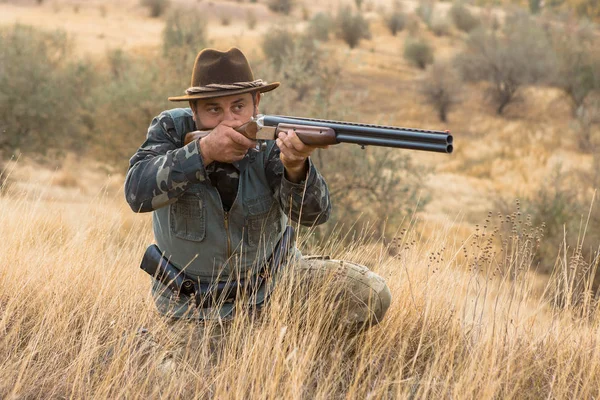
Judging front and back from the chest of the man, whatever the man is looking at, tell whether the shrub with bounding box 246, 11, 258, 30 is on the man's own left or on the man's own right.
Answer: on the man's own left

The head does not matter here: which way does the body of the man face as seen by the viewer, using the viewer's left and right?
facing the viewer and to the right of the viewer

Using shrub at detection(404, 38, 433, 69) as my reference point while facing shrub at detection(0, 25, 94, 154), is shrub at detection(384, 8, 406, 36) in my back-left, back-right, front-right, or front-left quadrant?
back-right

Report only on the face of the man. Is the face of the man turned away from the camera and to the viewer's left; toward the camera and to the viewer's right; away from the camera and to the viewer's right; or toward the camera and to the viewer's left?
toward the camera and to the viewer's right

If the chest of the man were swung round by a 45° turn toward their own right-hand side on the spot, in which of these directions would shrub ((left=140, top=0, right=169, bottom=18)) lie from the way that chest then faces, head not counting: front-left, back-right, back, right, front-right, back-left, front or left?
back

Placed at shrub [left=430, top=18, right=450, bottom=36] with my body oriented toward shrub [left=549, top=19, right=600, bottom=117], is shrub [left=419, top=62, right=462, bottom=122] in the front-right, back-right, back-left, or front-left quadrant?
front-right

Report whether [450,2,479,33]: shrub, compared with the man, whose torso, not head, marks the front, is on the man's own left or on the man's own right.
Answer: on the man's own left

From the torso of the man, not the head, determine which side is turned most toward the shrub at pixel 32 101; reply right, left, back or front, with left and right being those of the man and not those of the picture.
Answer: back

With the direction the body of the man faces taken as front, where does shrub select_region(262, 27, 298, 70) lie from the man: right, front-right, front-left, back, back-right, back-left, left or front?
back-left

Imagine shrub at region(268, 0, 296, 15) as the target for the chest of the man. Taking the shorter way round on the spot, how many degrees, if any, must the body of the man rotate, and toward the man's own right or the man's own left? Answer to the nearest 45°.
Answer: approximately 135° to the man's own left

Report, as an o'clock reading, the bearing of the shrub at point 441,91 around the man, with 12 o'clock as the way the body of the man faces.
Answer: The shrub is roughly at 8 o'clock from the man.

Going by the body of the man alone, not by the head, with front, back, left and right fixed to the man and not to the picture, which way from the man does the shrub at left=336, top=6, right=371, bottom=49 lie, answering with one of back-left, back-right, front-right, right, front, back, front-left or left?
back-left

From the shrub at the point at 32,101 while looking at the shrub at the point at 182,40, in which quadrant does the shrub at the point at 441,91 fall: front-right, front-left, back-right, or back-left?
front-right

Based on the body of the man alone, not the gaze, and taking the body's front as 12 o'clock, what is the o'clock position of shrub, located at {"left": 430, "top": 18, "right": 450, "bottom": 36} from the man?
The shrub is roughly at 8 o'clock from the man.
